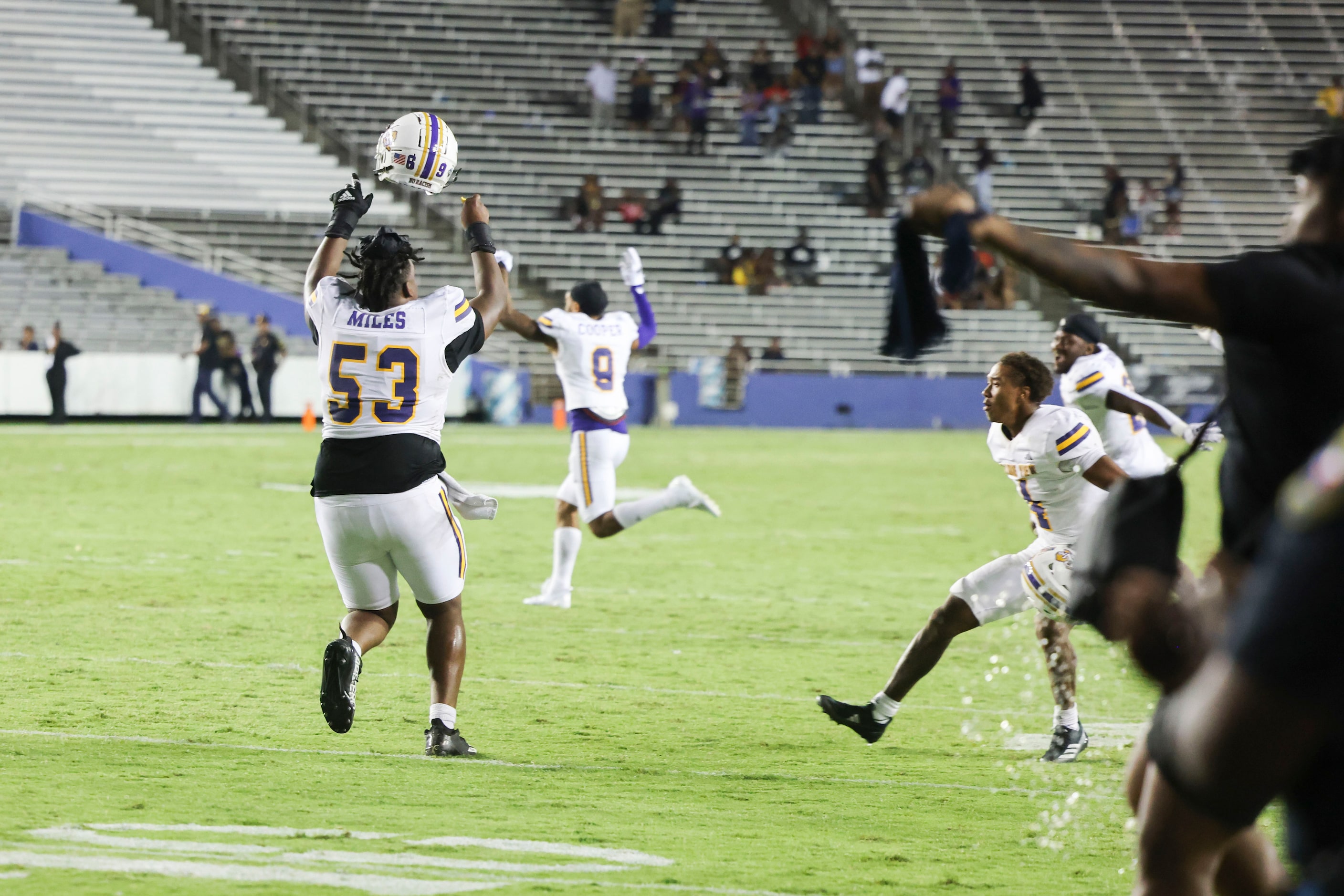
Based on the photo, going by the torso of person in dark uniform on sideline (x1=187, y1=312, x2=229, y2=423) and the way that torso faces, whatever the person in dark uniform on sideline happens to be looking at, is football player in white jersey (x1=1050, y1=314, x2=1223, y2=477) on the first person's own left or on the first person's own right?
on the first person's own left

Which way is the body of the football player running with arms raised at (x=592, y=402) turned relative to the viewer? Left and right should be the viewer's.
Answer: facing away from the viewer and to the left of the viewer

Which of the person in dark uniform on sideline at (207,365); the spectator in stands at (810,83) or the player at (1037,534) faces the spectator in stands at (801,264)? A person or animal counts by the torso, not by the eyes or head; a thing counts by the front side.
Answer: the spectator in stands at (810,83)

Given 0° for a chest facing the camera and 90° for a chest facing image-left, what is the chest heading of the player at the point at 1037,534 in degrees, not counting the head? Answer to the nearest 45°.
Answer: approximately 45°

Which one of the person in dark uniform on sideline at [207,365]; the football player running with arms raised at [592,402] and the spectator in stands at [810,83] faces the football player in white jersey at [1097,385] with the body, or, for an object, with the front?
the spectator in stands

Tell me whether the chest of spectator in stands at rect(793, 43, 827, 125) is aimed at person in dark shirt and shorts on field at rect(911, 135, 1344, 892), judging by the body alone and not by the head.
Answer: yes

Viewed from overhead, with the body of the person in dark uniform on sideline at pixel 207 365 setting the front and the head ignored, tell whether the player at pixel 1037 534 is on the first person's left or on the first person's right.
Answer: on the first person's left

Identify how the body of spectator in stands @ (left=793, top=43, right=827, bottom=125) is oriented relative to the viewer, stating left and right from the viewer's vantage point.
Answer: facing the viewer

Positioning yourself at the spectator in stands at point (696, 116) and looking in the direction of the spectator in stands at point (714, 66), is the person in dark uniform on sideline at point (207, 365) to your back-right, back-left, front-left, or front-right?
back-left
